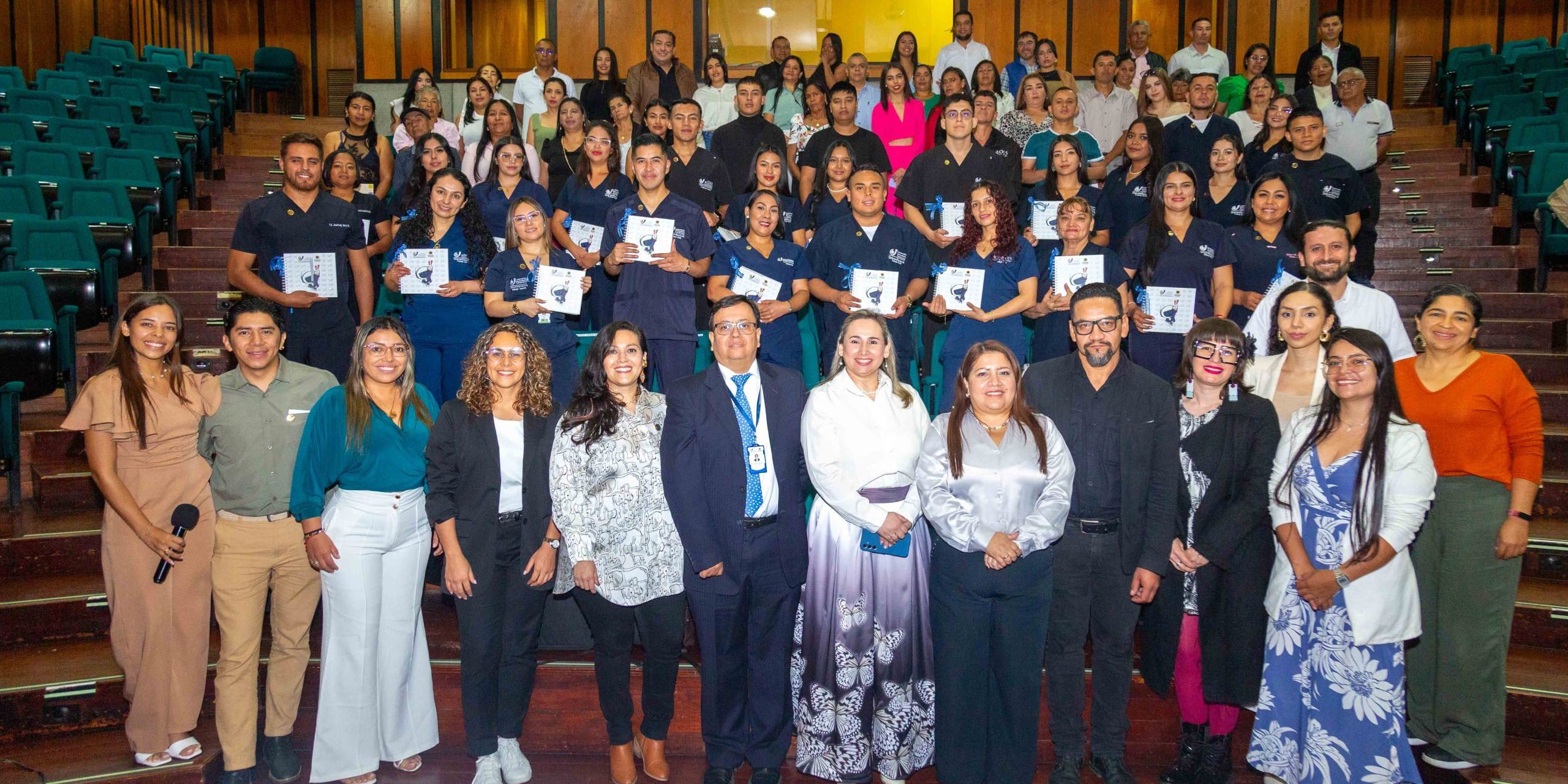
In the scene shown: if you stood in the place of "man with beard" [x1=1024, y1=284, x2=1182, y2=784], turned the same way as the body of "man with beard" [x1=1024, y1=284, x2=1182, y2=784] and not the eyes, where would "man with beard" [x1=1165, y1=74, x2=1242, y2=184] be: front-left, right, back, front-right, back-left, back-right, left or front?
back

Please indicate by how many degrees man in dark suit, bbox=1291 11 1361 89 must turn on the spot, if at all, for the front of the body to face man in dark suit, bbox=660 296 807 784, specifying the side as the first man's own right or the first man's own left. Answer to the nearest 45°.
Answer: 0° — they already face them

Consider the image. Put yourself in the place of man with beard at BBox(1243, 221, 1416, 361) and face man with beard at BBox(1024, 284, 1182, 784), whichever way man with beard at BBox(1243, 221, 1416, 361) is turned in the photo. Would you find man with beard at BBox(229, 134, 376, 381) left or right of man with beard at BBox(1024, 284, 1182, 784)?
right

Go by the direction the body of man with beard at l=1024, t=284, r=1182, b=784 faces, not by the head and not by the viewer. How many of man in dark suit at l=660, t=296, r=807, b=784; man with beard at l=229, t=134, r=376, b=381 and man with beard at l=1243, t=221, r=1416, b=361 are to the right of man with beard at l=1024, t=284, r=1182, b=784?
2

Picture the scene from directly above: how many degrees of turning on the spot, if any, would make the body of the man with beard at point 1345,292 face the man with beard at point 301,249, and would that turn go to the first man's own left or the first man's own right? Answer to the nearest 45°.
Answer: approximately 90° to the first man's own right

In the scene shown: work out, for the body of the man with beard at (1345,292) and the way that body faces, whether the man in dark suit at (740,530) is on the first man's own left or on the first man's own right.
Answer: on the first man's own right

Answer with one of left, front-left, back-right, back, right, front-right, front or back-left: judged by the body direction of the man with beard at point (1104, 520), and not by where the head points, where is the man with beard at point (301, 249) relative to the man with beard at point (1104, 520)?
right

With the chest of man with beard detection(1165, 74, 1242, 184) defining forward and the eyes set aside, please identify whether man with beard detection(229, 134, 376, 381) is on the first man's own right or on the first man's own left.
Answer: on the first man's own right

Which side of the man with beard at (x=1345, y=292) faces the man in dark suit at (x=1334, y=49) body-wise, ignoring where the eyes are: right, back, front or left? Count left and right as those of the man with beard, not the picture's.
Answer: back

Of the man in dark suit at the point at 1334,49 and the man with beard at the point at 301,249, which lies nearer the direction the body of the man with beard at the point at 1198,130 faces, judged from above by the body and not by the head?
the man with beard

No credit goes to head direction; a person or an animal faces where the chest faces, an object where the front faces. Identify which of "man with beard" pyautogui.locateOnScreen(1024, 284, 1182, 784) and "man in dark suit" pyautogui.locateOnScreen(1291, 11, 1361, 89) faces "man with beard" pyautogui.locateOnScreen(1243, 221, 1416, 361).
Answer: the man in dark suit
